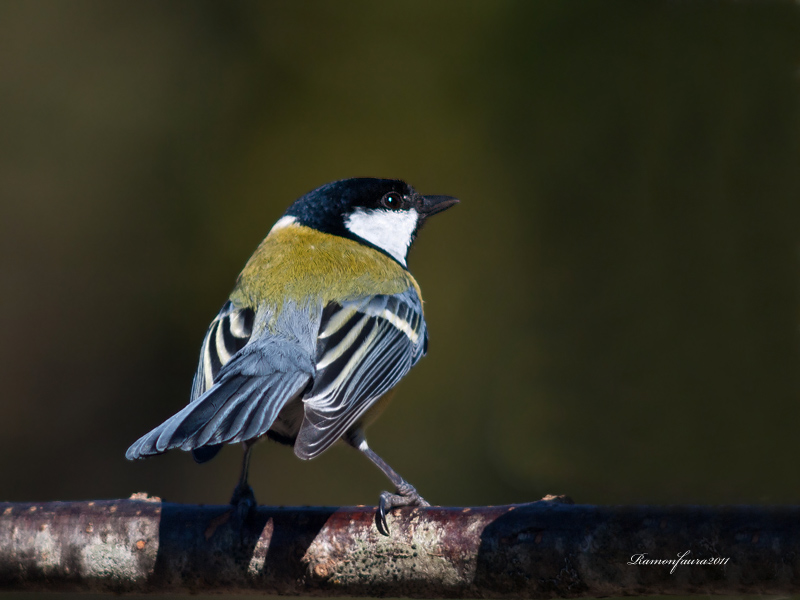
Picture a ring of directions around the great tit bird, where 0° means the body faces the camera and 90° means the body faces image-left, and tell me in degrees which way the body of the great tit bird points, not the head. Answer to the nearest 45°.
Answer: approximately 225°
